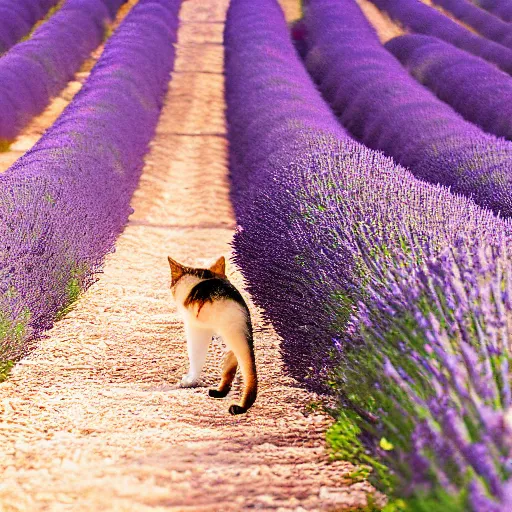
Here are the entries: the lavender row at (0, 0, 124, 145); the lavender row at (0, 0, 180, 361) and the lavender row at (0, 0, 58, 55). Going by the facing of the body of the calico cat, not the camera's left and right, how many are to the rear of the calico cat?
0

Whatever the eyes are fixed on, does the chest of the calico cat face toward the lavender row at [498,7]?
no

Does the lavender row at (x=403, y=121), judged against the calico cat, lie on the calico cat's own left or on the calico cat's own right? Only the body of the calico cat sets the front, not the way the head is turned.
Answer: on the calico cat's own right

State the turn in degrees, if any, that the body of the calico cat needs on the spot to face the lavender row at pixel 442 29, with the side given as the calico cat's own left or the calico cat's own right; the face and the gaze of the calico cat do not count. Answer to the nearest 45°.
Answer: approximately 45° to the calico cat's own right

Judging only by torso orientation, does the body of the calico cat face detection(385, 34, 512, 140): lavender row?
no

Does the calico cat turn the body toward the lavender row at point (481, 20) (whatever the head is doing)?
no

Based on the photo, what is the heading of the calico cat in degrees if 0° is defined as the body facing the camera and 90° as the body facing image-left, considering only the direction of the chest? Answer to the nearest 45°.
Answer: approximately 135°

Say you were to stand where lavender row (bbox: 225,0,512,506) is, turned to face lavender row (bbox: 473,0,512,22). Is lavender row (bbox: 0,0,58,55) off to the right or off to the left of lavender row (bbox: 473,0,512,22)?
left
